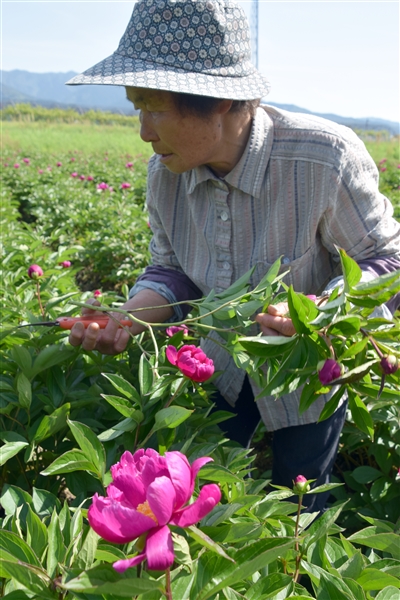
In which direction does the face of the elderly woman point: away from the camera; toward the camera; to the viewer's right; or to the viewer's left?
to the viewer's left

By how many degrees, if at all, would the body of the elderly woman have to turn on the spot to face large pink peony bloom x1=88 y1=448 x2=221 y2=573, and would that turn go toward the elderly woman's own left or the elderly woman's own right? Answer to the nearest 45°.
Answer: approximately 45° to the elderly woman's own left

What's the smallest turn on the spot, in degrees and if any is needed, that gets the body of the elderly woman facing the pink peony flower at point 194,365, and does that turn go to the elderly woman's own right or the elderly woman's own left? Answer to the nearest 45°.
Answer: approximately 45° to the elderly woman's own left

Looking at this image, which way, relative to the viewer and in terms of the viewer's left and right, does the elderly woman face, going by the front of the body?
facing the viewer and to the left of the viewer
